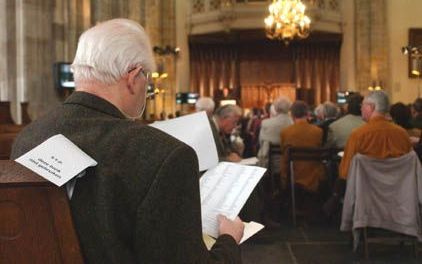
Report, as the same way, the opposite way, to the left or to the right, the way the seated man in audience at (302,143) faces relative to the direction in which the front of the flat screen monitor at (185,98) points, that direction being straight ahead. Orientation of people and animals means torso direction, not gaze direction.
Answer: the opposite way

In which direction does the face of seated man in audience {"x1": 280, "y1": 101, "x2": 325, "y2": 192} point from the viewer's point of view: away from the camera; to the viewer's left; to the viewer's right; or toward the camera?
away from the camera

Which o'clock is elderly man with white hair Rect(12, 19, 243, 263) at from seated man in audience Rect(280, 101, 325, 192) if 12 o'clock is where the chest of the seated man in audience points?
The elderly man with white hair is roughly at 6 o'clock from the seated man in audience.

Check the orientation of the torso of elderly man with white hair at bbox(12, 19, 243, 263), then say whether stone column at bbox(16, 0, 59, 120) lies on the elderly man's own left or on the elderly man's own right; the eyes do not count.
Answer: on the elderly man's own left

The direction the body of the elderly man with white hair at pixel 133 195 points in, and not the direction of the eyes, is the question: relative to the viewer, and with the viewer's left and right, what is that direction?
facing away from the viewer and to the right of the viewer

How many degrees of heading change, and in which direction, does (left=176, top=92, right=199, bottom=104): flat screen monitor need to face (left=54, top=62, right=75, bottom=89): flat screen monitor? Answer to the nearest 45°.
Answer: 0° — it already faces it

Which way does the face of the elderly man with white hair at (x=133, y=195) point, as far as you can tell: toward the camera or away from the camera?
away from the camera

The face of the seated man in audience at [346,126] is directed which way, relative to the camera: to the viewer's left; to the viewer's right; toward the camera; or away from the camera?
away from the camera

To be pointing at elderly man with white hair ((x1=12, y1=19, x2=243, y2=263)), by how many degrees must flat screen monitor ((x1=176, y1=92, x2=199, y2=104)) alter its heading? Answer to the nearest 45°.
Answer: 0° — it already faces them

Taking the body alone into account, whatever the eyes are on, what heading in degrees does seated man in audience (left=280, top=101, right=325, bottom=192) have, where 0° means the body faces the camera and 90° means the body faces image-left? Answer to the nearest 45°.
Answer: approximately 180°

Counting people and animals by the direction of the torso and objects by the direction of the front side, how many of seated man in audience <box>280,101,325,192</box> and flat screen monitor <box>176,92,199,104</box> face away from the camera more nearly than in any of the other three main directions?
1
